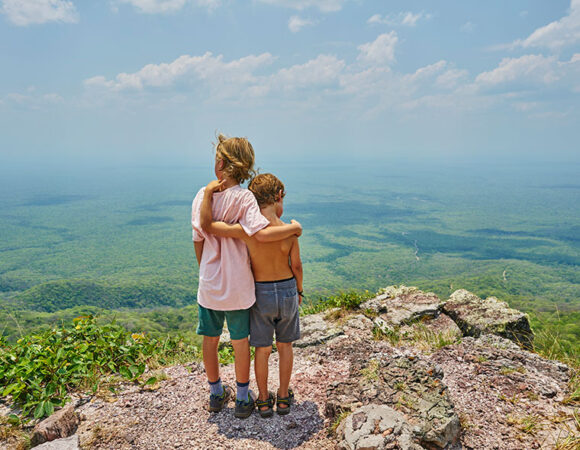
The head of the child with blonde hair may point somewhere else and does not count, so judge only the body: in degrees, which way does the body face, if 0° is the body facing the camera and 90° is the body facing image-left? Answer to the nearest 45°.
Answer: approximately 180°

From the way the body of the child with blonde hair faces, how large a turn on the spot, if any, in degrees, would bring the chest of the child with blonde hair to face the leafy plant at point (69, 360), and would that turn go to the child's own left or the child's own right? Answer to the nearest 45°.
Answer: approximately 45° to the child's own left

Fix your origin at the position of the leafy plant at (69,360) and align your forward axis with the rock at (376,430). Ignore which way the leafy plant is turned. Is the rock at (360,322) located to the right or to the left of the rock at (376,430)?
left

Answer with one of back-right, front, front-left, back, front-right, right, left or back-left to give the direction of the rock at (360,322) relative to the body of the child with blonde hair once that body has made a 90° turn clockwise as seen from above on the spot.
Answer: front-left

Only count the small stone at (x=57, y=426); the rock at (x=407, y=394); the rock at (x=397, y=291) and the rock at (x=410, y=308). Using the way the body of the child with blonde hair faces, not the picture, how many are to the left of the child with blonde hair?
1

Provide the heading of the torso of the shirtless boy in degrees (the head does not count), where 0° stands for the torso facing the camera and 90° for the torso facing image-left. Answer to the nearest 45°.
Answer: approximately 180°

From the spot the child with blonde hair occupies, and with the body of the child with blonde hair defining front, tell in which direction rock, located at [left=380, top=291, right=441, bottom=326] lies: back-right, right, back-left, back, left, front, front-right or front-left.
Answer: front-right

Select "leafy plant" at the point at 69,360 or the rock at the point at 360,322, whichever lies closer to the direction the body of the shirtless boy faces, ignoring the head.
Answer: the rock

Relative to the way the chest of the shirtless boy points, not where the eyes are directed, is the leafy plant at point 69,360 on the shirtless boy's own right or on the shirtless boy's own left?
on the shirtless boy's own left

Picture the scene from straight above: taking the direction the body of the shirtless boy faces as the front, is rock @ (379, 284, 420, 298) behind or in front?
in front

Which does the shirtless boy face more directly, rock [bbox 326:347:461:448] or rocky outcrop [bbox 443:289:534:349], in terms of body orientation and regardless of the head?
the rocky outcrop

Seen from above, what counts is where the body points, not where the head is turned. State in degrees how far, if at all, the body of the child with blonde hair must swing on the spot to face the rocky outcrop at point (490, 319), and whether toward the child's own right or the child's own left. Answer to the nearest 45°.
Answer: approximately 45° to the child's own right
